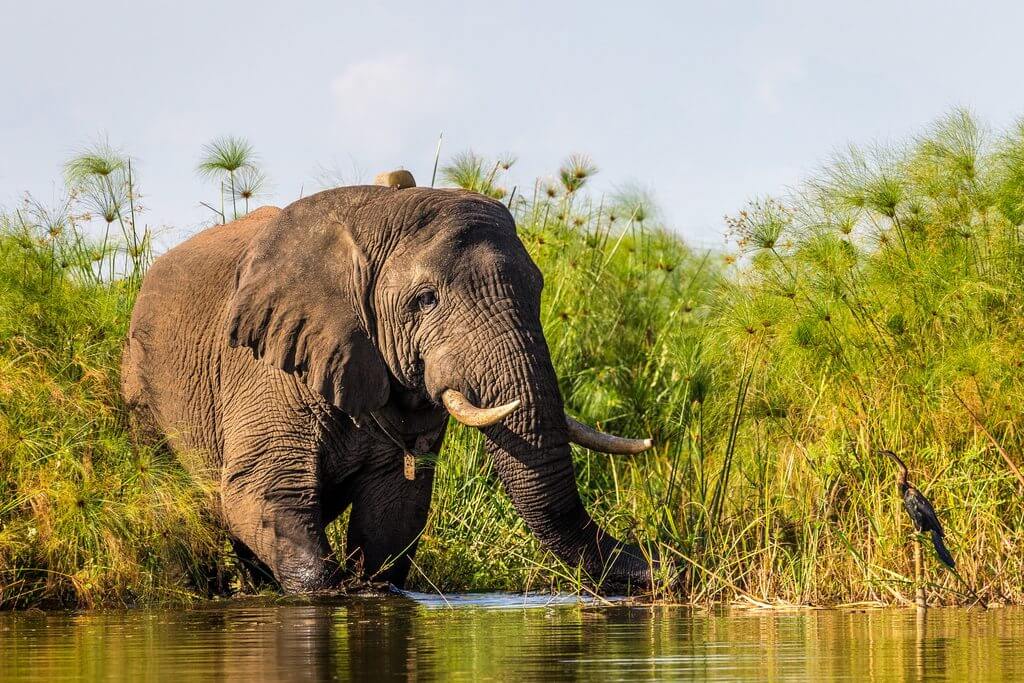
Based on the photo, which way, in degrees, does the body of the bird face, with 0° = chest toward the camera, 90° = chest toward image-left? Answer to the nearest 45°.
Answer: approximately 90°

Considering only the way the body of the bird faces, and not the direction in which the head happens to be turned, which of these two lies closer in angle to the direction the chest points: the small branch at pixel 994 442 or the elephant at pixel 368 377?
the elephant

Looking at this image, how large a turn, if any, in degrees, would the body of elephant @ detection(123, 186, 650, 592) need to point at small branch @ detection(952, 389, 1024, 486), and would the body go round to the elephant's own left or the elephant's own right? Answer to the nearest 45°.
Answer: approximately 45° to the elephant's own left

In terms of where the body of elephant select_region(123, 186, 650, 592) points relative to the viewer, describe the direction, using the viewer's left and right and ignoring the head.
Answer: facing the viewer and to the right of the viewer

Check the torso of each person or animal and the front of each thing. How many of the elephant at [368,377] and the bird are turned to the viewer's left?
1

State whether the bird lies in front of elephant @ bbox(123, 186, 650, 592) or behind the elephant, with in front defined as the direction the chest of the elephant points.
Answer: in front
